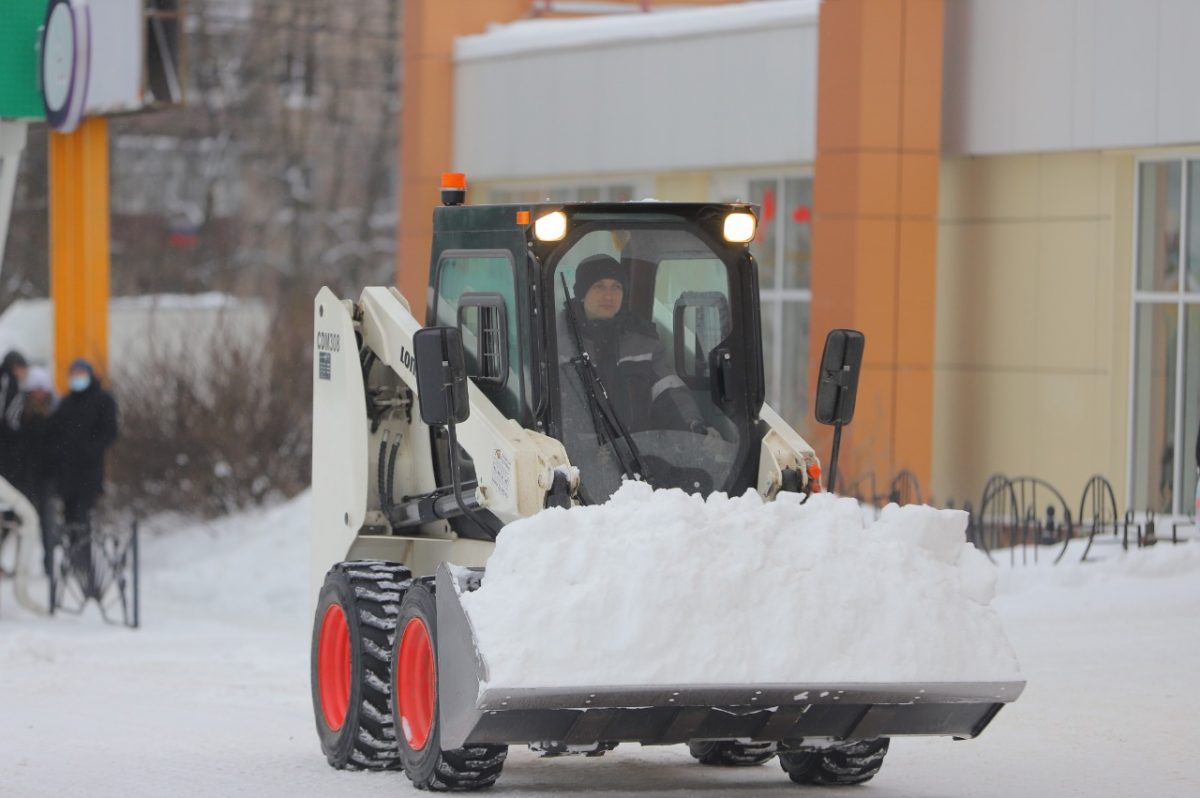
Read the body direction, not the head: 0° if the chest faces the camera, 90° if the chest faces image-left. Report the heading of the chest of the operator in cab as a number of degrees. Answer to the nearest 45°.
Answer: approximately 315°

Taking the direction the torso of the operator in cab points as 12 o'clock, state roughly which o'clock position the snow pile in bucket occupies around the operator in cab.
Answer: The snow pile in bucket is roughly at 1 o'clock from the operator in cab.

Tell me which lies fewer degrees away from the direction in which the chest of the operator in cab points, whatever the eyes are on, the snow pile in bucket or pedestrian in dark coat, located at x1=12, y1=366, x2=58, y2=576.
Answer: the snow pile in bucket

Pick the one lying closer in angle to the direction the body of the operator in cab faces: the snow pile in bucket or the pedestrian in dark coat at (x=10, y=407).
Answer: the snow pile in bucket

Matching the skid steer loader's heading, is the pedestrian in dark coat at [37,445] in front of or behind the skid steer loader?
behind

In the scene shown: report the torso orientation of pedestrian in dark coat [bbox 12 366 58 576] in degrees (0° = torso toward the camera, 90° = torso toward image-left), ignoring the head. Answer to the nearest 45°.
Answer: approximately 0°

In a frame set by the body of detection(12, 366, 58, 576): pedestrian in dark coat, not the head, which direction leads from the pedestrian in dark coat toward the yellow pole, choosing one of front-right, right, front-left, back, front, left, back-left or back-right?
back
